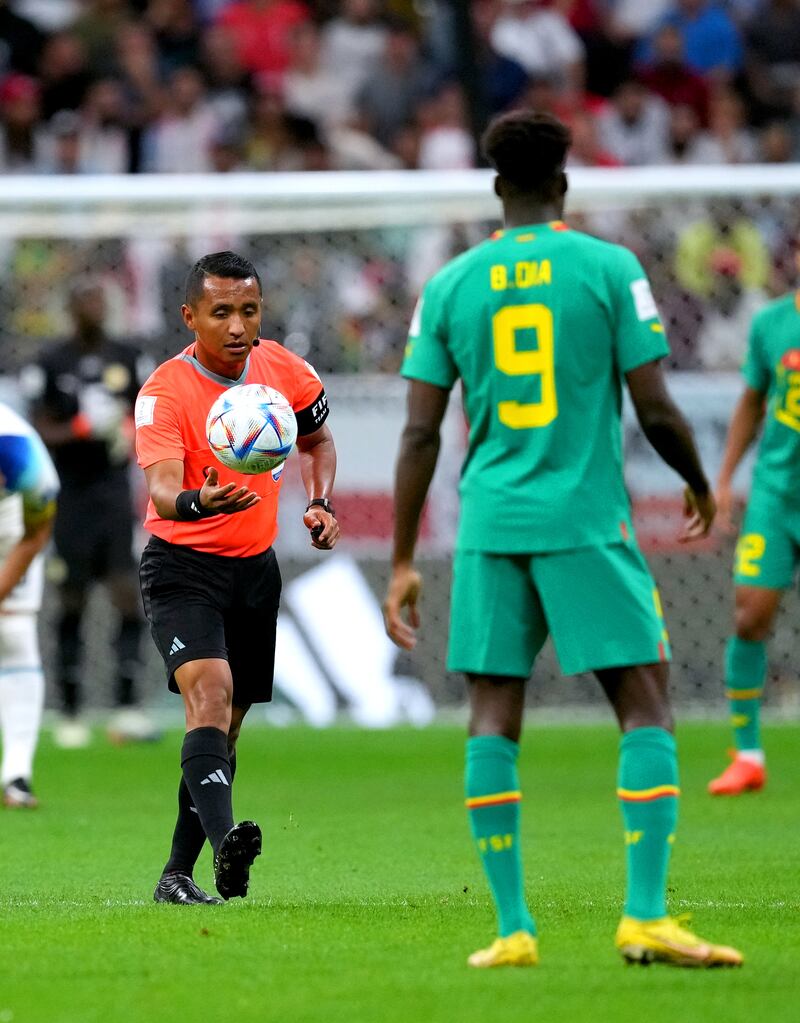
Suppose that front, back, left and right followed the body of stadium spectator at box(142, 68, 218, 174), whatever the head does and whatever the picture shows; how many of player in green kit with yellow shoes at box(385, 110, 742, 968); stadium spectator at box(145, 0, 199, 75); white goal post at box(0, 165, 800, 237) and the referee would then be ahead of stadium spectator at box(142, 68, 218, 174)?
3

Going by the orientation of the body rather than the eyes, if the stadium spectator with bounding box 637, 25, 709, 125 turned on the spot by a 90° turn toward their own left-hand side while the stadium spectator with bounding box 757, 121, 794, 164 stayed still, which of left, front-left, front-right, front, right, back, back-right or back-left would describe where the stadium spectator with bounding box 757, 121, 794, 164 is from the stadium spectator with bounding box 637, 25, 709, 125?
front-right

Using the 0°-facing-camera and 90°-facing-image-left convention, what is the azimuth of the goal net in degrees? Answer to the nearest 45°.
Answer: approximately 0°

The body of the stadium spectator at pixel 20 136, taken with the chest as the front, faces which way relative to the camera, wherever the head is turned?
toward the camera

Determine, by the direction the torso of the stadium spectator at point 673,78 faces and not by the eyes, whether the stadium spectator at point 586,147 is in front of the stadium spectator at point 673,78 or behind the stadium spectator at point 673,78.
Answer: in front

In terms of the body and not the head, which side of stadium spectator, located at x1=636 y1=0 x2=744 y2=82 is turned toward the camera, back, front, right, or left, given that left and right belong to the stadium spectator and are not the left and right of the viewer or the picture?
front

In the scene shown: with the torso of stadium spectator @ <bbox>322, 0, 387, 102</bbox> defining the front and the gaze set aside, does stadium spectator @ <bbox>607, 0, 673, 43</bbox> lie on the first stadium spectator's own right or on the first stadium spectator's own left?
on the first stadium spectator's own left

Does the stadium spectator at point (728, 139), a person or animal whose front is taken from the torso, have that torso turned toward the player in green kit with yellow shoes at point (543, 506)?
yes

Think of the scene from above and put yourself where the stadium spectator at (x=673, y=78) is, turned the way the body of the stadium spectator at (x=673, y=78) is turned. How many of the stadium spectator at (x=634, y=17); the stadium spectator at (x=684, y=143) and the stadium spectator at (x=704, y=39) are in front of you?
1

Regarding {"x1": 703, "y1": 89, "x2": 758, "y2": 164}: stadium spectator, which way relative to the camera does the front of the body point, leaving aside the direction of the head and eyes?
toward the camera

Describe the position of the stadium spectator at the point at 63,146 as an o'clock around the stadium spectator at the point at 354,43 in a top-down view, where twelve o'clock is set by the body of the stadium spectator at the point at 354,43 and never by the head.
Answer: the stadium spectator at the point at 63,146 is roughly at 2 o'clock from the stadium spectator at the point at 354,43.

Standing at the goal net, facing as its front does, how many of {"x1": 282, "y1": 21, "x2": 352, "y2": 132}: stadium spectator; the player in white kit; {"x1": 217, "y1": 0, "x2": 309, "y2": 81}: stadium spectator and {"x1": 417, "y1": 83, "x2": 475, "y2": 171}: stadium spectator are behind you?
3

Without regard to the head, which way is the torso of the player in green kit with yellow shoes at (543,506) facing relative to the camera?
away from the camera
